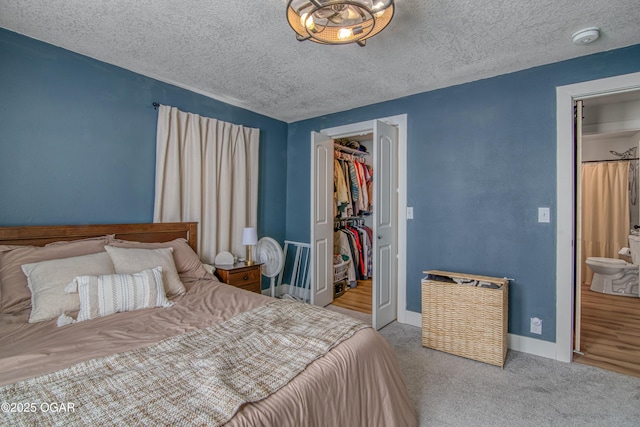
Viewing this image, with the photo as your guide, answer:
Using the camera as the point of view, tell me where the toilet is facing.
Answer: facing to the left of the viewer

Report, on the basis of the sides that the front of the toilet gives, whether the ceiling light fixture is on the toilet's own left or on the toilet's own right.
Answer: on the toilet's own left

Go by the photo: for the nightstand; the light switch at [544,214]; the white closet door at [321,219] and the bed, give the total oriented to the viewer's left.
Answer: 0

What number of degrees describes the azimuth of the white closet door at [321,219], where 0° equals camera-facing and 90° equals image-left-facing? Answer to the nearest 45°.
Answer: approximately 315°

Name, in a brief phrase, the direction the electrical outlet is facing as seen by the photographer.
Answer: facing the viewer

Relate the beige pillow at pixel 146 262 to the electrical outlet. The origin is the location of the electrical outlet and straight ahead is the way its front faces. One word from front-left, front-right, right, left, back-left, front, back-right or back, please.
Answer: front-right

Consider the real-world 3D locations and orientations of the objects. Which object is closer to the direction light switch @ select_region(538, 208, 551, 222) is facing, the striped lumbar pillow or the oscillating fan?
the striped lumbar pillow

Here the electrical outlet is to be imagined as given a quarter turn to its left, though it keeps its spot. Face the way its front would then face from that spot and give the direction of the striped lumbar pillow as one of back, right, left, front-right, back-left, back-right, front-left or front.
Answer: back-right

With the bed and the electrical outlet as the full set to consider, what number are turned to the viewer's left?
0

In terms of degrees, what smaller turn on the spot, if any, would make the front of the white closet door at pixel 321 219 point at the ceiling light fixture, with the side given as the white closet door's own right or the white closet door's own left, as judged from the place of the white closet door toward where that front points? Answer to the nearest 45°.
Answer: approximately 45° to the white closet door's own right

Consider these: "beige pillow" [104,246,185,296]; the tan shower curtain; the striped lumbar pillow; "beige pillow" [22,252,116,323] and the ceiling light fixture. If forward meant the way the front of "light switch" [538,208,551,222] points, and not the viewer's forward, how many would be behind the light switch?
1

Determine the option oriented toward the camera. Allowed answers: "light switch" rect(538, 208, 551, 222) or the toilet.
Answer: the light switch
